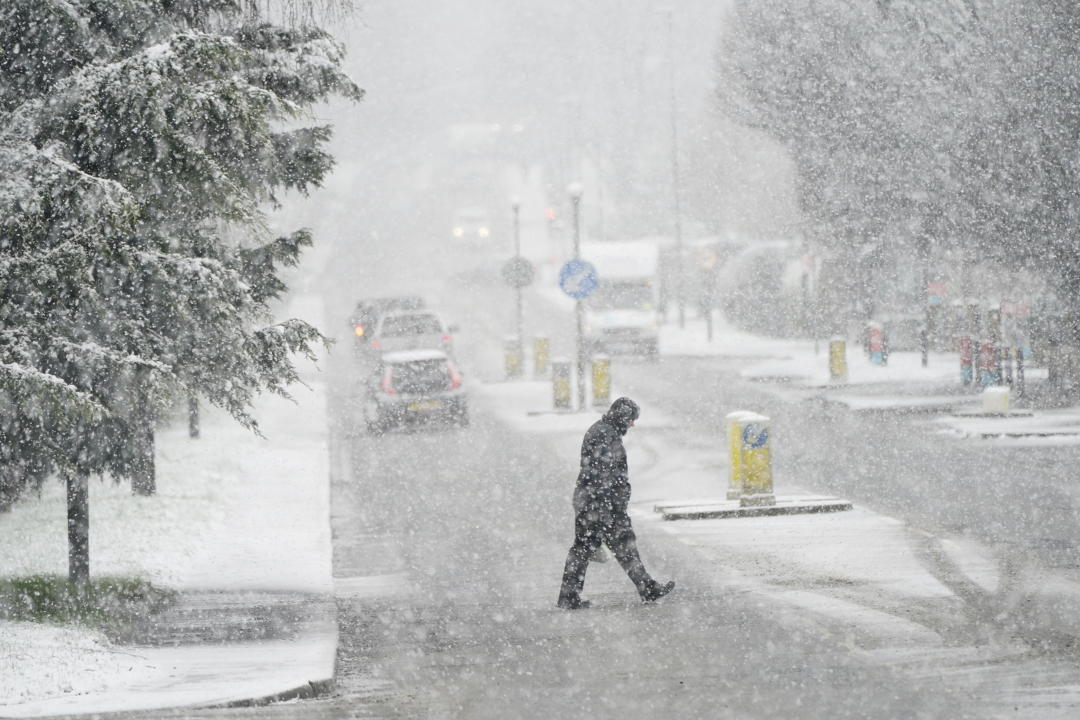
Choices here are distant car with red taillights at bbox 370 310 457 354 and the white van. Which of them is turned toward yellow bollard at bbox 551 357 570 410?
the white van

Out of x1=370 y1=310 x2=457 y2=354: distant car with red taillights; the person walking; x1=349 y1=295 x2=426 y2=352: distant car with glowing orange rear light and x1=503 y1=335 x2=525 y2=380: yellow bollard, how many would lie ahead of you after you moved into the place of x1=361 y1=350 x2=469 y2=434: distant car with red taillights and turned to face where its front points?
3

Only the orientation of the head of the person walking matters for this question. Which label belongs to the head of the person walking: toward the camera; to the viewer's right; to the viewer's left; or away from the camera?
to the viewer's right

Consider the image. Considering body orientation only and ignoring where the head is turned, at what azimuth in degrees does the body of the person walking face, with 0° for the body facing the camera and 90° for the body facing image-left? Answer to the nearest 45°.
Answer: approximately 270°

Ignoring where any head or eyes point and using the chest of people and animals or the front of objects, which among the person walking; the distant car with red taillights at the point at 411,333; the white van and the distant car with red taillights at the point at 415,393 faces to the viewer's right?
the person walking

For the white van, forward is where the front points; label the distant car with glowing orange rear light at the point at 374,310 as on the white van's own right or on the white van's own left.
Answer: on the white van's own right

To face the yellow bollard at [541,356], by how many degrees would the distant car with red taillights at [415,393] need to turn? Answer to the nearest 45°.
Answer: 0° — it already faces it

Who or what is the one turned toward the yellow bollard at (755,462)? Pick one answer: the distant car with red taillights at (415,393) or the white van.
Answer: the white van

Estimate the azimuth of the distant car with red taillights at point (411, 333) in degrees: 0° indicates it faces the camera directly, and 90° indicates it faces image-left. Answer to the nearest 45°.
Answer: approximately 180°

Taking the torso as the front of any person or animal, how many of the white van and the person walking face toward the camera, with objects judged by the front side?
1

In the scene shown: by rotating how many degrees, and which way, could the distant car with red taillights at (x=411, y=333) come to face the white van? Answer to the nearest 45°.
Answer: approximately 45° to its right

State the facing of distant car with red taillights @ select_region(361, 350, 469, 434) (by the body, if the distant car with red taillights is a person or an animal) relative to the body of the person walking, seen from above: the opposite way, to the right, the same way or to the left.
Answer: to the left

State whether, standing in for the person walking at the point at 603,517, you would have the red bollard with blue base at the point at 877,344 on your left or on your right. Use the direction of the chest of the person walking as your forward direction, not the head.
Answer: on your left

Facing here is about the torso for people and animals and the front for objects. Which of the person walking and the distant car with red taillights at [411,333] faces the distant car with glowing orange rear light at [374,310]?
the distant car with red taillights at [411,333]
